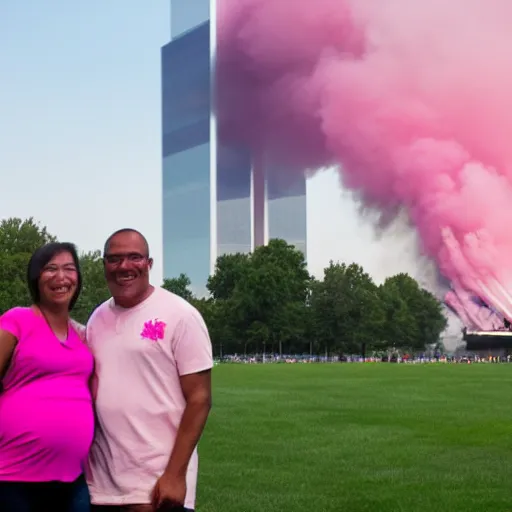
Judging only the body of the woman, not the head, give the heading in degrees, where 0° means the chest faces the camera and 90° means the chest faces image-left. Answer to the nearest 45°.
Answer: approximately 315°

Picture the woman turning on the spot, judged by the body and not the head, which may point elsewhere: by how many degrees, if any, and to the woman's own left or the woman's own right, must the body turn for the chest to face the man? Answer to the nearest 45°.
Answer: approximately 45° to the woman's own left
